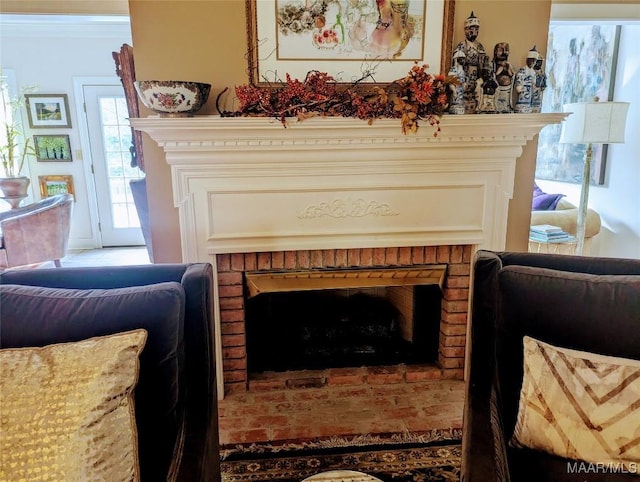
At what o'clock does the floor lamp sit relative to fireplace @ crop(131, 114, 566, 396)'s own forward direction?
The floor lamp is roughly at 8 o'clock from the fireplace.

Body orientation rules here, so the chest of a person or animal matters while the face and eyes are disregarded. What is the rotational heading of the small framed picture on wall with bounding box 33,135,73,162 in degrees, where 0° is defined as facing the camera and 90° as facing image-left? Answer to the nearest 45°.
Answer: approximately 0°

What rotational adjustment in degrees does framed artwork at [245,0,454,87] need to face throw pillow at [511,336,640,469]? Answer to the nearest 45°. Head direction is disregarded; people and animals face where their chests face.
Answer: approximately 45° to its left

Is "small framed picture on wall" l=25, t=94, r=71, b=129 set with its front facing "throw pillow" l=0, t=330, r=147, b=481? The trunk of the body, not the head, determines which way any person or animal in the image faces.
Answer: yes
